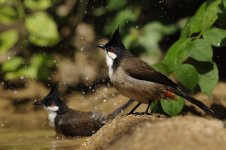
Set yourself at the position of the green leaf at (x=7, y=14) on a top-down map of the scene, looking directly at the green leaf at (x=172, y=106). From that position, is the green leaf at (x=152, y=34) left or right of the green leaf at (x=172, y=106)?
left

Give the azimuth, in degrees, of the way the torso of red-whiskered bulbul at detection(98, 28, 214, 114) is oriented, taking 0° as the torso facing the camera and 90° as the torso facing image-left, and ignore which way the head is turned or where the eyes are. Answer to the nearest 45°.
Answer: approximately 90°

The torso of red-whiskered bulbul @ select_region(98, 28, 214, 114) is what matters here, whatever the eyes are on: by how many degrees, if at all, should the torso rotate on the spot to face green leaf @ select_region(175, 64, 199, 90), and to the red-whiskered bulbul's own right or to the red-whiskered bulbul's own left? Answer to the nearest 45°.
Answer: approximately 135° to the red-whiskered bulbul's own right

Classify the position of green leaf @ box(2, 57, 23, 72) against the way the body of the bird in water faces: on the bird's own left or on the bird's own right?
on the bird's own right

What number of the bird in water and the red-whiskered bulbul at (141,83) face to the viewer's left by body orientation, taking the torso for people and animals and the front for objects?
2

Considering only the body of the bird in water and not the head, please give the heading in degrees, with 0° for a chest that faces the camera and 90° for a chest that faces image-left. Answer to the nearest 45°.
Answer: approximately 90°
